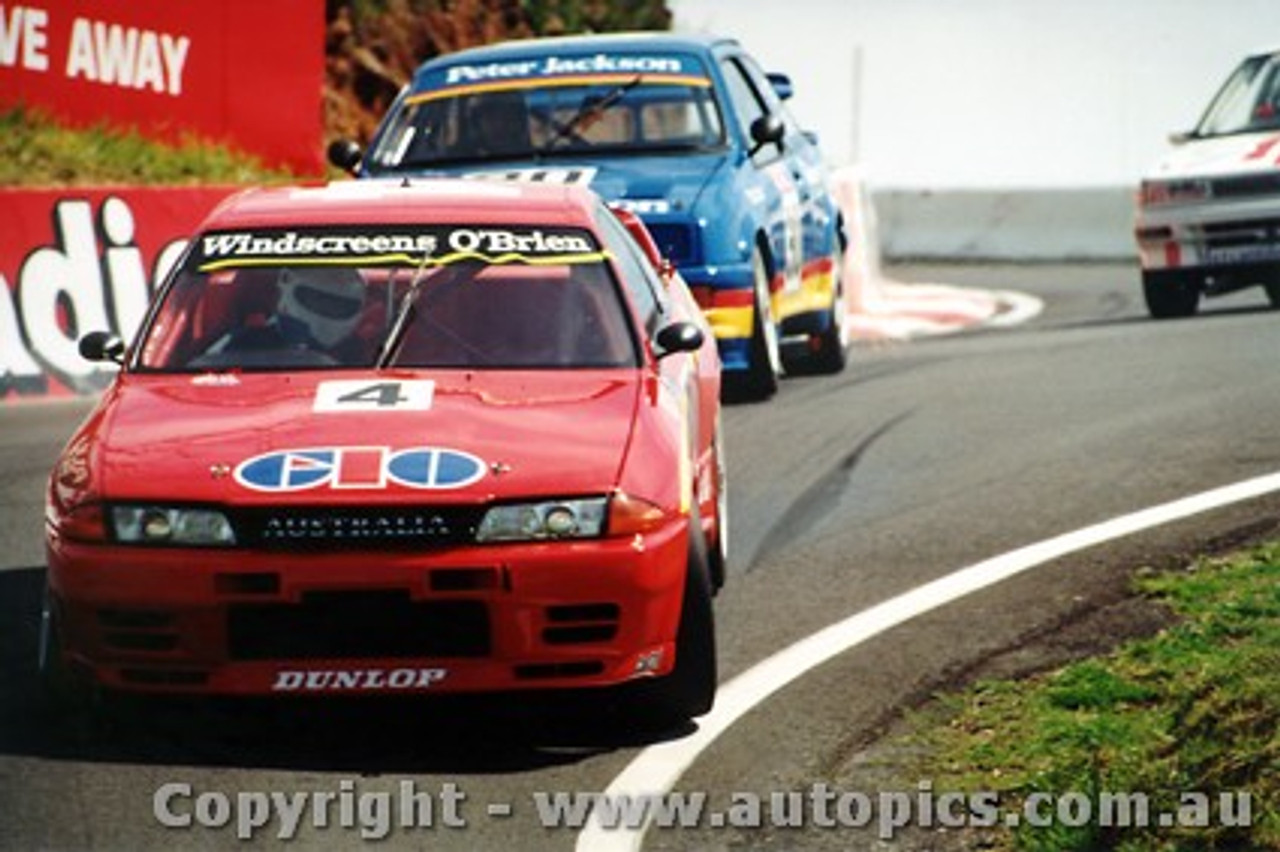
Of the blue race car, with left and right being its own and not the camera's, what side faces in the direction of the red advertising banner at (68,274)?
right

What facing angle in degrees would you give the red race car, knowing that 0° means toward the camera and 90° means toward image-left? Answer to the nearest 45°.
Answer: approximately 0°

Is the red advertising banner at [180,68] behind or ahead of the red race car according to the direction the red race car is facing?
behind

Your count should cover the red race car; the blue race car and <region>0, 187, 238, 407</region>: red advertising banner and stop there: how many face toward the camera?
3

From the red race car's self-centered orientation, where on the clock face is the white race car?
The white race car is roughly at 7 o'clock from the red race car.

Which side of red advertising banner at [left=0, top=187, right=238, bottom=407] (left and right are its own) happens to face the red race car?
front

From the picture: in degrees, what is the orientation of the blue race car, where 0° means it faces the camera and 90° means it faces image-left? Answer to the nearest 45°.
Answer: approximately 0°

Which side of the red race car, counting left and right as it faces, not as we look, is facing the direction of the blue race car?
back

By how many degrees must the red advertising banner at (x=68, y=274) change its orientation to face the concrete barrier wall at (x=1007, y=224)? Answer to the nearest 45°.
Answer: approximately 135° to its left
